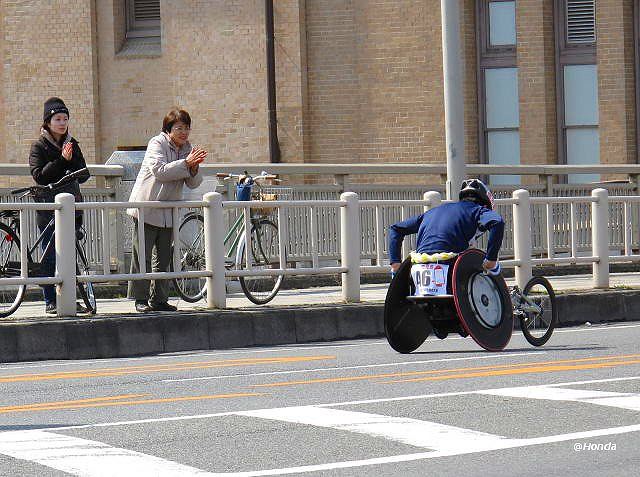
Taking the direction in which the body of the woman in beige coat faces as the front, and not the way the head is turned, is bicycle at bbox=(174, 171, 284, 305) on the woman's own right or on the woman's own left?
on the woman's own left

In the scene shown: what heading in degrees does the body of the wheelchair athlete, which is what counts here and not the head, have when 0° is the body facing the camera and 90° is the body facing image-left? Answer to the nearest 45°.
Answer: approximately 225°

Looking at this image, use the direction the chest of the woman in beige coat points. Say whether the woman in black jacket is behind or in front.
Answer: behind

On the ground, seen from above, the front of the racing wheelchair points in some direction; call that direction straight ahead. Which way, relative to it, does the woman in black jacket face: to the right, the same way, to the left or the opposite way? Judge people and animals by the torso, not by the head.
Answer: to the right

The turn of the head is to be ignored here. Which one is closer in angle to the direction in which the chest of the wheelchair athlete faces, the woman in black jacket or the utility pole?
the utility pole

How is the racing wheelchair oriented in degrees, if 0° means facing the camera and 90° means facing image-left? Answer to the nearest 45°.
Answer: approximately 225°

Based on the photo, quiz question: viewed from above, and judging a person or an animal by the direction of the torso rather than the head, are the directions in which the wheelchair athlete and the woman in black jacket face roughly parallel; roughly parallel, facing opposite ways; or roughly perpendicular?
roughly perpendicular

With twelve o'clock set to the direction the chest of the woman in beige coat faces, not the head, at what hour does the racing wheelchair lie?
The racing wheelchair is roughly at 12 o'clock from the woman in beige coat.

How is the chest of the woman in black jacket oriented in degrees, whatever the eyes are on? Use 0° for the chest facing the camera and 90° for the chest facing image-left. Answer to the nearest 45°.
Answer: approximately 315°

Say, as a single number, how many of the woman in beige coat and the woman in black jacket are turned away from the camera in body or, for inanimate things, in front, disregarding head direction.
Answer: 0

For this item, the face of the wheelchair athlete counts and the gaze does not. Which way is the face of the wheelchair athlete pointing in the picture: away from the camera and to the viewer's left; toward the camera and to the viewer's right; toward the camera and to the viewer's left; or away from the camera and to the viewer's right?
away from the camera and to the viewer's right

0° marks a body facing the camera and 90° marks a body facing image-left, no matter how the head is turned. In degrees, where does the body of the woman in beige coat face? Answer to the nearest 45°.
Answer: approximately 315°
